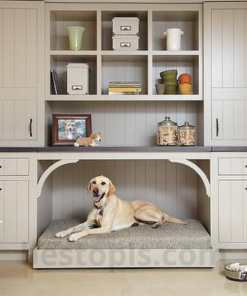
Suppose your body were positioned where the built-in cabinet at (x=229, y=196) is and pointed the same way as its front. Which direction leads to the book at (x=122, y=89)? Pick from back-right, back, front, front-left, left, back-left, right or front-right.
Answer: right

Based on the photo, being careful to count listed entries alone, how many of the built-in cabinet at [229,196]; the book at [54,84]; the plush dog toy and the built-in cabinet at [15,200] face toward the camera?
2

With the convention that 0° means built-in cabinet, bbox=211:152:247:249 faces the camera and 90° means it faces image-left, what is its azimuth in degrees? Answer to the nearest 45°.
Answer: approximately 0°
